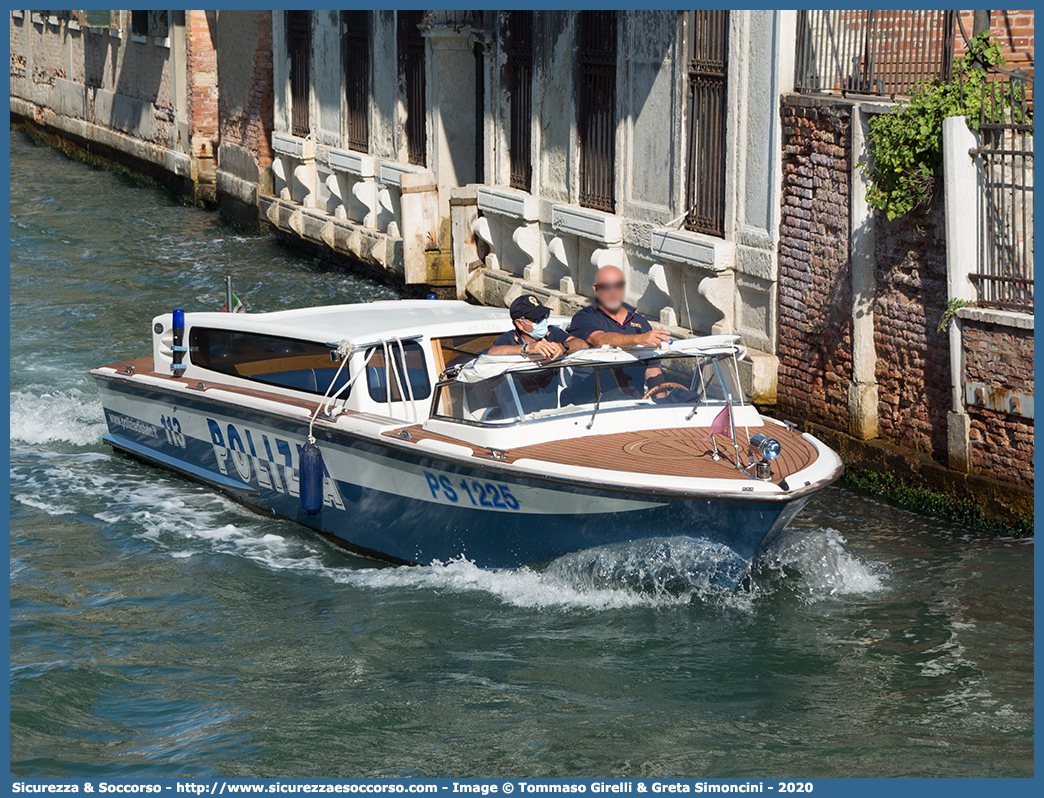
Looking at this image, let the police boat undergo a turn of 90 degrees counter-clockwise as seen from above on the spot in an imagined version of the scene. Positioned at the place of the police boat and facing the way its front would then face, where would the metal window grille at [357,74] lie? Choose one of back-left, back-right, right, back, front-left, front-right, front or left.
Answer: front-left

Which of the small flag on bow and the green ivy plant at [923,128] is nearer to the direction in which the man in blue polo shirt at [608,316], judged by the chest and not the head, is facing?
the small flag on bow

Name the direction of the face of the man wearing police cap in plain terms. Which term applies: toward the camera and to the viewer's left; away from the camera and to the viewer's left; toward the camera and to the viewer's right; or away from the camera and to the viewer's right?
toward the camera and to the viewer's right

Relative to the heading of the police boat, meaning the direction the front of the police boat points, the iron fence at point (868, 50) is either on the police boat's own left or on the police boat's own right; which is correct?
on the police boat's own left

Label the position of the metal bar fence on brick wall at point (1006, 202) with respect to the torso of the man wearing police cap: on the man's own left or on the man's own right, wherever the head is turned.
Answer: on the man's own left

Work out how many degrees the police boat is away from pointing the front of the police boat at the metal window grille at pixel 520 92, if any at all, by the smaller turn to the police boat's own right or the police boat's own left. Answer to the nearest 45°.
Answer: approximately 135° to the police boat's own left

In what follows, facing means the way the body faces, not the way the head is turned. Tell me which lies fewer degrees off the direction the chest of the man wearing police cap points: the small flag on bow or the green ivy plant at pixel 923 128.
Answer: the small flag on bow

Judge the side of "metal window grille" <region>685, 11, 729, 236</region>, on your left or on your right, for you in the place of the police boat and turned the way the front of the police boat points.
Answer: on your left

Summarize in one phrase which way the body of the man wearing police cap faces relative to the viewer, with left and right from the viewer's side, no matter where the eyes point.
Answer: facing the viewer and to the right of the viewer

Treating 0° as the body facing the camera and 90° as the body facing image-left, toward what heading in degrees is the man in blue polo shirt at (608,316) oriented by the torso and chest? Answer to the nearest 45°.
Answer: approximately 315°

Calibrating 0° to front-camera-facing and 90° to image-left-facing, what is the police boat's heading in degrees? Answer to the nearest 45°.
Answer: approximately 315°

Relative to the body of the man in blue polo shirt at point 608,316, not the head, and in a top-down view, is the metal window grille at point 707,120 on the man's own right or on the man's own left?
on the man's own left
